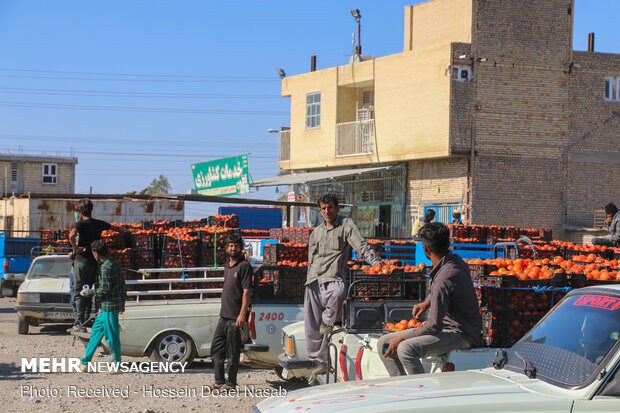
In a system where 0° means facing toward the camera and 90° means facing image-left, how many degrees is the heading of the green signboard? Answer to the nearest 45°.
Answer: approximately 45°

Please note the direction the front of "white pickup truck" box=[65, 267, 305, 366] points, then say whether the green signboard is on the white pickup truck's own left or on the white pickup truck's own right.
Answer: on the white pickup truck's own right

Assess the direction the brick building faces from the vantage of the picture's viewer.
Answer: facing the viewer and to the left of the viewer

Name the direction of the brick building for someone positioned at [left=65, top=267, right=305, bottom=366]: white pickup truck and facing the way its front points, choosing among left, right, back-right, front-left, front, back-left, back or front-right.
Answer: right

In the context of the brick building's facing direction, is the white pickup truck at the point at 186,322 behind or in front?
in front

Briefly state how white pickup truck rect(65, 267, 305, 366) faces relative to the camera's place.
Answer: facing away from the viewer and to the left of the viewer

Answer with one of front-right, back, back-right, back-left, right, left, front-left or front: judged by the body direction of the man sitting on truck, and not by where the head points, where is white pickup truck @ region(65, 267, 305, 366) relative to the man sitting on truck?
front-right

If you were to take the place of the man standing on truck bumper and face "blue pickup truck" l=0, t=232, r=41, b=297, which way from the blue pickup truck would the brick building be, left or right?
right

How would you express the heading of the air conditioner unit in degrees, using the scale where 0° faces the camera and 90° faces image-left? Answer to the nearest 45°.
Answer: approximately 45°

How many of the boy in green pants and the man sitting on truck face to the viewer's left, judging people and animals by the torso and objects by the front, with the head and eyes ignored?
2

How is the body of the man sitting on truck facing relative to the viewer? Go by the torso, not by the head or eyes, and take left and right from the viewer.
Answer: facing to the left of the viewer

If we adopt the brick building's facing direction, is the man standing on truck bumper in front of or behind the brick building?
in front

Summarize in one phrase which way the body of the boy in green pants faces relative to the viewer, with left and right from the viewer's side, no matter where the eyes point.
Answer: facing to the left of the viewer
